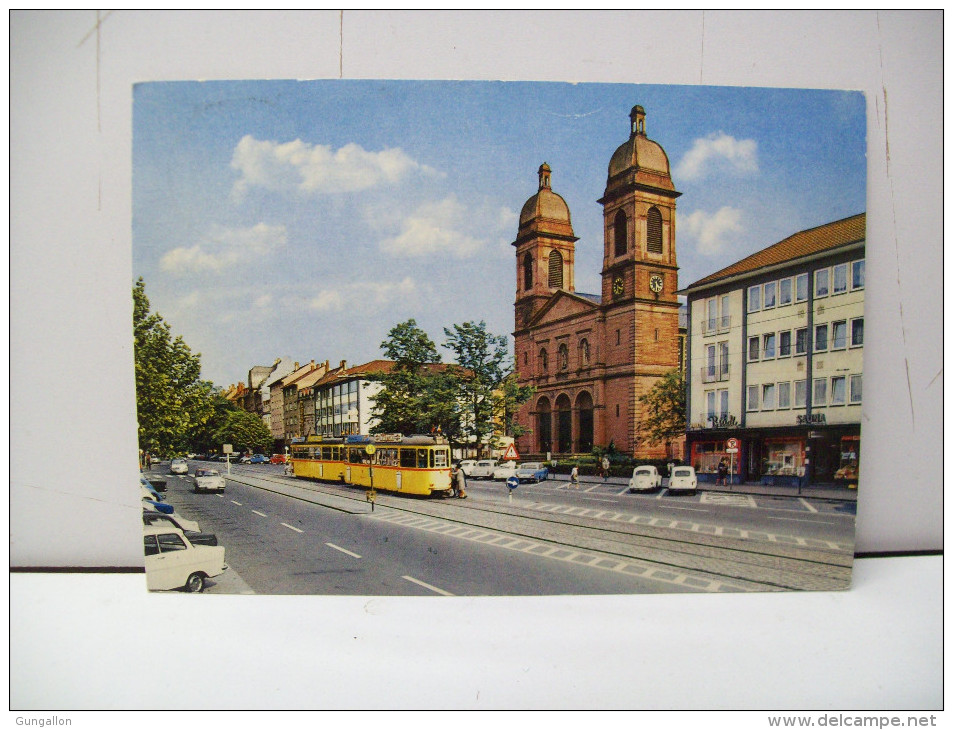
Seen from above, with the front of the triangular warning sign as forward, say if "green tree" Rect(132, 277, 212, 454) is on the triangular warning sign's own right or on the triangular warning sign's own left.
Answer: on the triangular warning sign's own right
